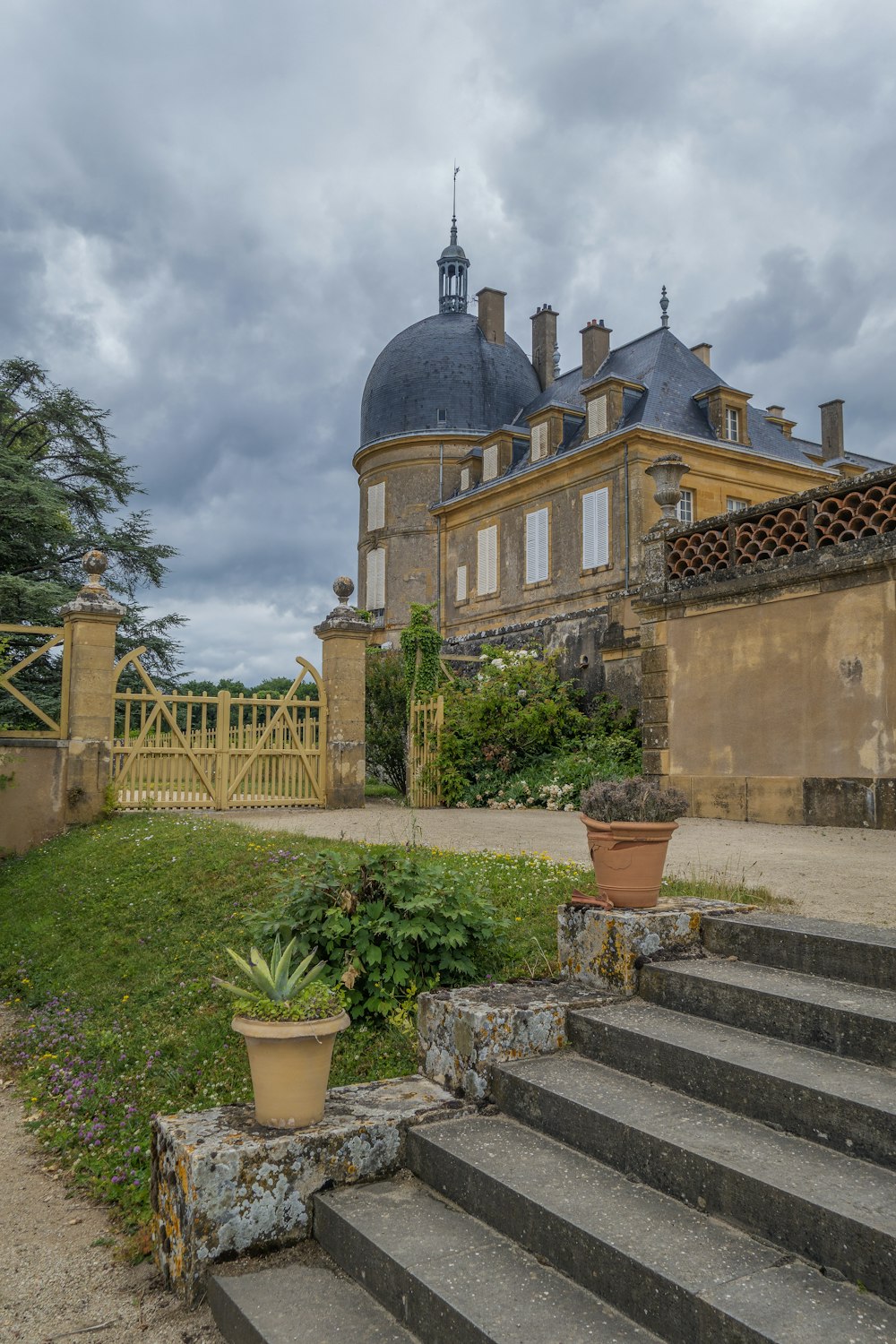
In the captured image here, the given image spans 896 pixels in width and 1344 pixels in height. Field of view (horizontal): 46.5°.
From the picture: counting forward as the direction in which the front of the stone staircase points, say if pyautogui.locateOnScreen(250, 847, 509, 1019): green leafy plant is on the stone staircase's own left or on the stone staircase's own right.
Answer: on the stone staircase's own right

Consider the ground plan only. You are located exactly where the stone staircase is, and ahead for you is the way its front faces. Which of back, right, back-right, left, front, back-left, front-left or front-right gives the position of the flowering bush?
back-right

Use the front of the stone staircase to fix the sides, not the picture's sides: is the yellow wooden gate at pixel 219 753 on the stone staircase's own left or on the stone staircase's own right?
on the stone staircase's own right

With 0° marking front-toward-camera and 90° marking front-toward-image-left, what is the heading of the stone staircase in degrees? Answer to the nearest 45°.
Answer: approximately 45°

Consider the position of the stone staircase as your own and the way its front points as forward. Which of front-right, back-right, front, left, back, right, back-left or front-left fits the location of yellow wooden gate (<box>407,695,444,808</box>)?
back-right

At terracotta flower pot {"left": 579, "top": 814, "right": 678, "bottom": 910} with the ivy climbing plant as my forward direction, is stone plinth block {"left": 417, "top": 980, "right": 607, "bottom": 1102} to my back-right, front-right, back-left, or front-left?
back-left

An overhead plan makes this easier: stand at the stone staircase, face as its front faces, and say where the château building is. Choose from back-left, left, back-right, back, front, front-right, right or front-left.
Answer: back-right

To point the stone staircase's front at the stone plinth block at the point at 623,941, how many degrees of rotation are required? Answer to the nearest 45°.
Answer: approximately 135° to its right

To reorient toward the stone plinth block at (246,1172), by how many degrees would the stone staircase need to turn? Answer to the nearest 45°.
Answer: approximately 45° to its right

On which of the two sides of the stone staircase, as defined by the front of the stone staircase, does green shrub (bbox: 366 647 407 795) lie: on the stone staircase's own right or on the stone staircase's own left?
on the stone staircase's own right

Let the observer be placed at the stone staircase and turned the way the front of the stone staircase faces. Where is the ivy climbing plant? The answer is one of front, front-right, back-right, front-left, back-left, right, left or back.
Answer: back-right
